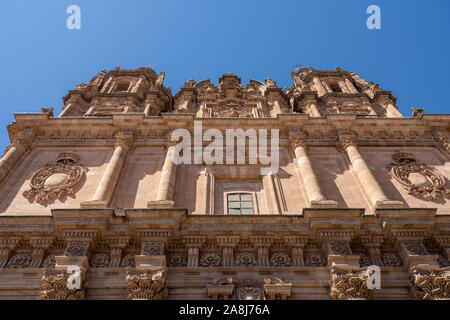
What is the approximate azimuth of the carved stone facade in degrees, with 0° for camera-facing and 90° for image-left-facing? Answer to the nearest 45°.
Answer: approximately 0°
